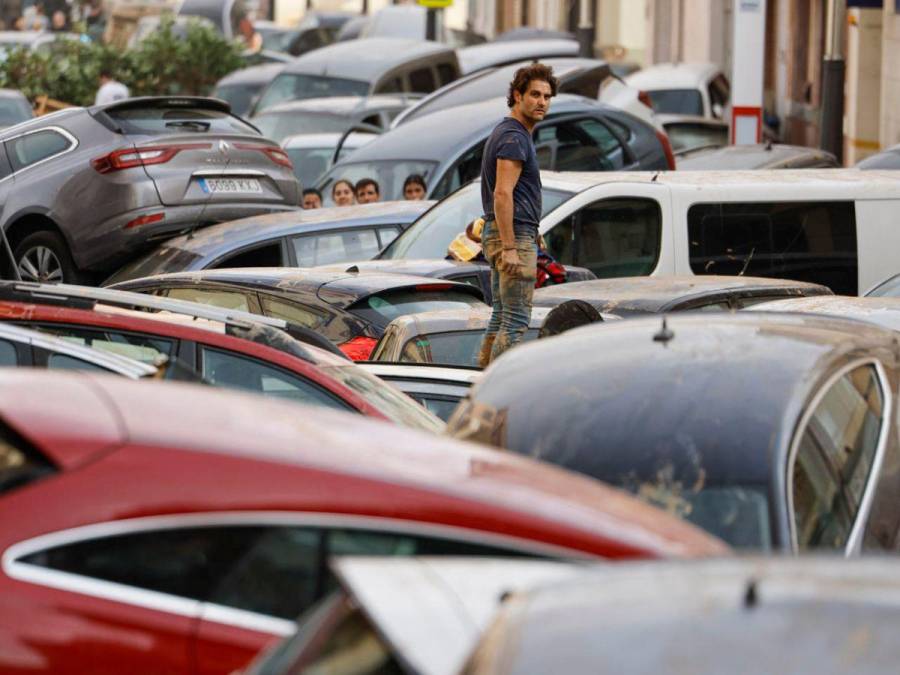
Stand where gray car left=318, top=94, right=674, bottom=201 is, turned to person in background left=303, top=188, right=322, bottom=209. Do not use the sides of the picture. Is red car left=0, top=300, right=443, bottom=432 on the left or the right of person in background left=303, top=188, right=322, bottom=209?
left

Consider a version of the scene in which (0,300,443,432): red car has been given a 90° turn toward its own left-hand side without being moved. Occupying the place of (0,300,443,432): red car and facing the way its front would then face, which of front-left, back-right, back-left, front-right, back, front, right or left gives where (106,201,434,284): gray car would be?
front-left

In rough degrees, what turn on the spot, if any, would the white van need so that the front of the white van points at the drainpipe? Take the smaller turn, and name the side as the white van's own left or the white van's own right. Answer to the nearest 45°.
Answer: approximately 90° to the white van's own right

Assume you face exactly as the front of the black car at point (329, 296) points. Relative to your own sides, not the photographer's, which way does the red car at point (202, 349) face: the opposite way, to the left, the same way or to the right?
the opposite way

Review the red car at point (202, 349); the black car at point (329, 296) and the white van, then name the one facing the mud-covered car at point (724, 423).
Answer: the red car

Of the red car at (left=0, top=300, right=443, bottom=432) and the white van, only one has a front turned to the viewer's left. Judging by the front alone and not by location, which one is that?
the white van

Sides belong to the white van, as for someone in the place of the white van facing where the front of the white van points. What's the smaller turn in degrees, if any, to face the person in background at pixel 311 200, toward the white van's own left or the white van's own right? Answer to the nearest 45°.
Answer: approximately 45° to the white van's own right

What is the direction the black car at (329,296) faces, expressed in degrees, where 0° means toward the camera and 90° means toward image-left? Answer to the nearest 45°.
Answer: approximately 135°

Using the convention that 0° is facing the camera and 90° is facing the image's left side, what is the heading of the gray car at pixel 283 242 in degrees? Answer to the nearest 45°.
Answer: approximately 45°

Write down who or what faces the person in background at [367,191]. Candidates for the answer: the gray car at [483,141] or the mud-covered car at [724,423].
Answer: the gray car

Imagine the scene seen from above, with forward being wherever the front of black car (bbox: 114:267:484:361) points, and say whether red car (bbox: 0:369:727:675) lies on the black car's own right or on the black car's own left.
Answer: on the black car's own left
